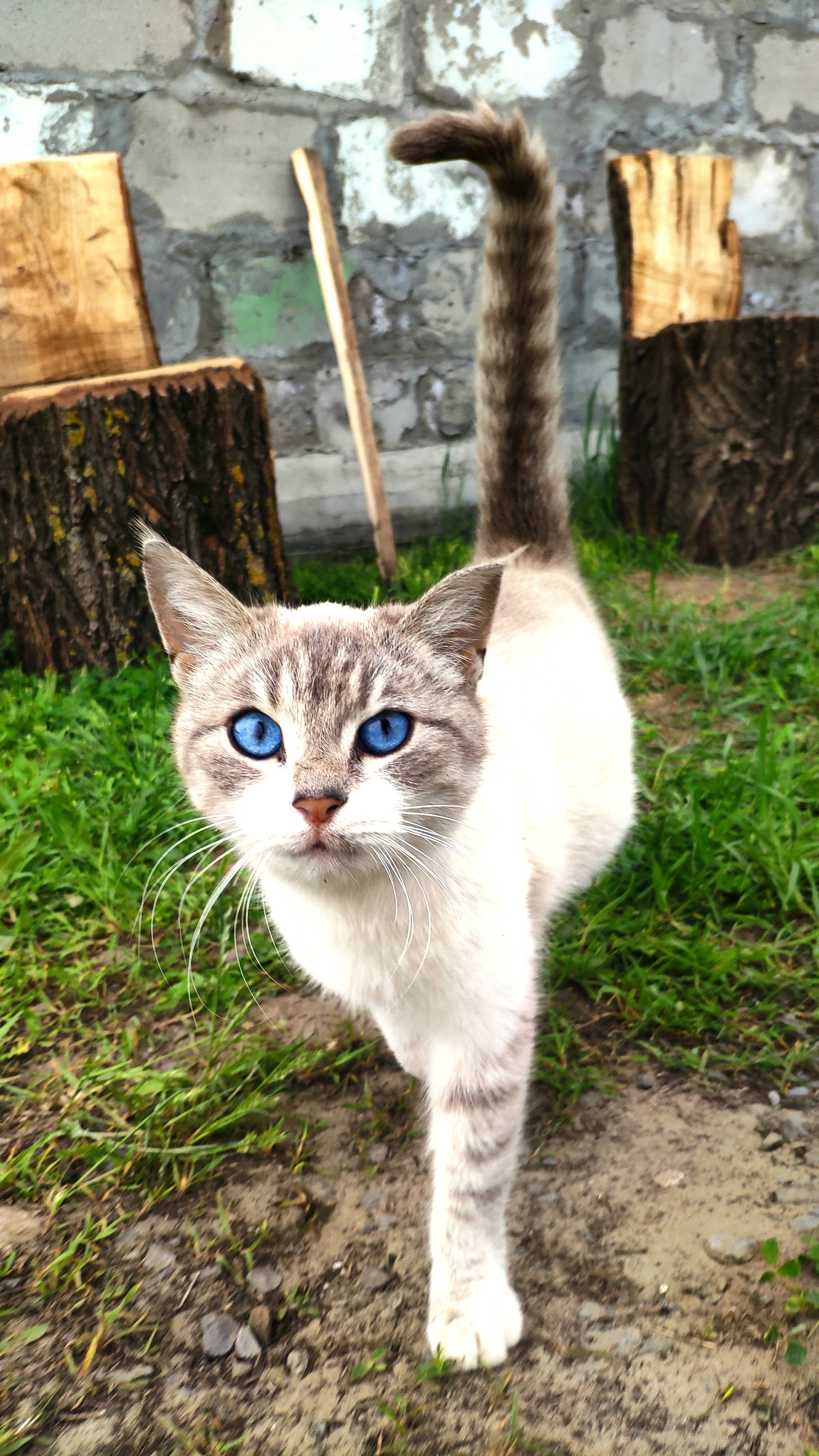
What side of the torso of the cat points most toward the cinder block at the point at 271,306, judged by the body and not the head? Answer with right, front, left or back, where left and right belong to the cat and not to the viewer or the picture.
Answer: back

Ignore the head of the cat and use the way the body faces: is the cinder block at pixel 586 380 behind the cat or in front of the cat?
behind

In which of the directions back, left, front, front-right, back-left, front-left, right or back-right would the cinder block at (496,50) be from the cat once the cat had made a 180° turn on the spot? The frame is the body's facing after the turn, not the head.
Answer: front

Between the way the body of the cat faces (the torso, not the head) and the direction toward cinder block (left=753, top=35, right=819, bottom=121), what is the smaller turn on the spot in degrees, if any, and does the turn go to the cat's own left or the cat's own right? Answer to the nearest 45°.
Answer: approximately 135° to the cat's own left

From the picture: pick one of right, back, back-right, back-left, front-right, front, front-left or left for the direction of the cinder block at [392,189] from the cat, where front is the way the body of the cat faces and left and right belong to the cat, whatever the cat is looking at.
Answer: back

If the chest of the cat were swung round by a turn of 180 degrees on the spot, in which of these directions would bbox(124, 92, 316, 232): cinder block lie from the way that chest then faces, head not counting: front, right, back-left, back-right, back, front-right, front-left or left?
front

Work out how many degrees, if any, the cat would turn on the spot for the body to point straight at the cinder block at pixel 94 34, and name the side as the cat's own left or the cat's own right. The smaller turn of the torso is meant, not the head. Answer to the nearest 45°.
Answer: approximately 180°

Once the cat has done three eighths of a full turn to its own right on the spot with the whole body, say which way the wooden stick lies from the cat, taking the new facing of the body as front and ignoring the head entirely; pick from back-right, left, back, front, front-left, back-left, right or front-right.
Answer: front-right

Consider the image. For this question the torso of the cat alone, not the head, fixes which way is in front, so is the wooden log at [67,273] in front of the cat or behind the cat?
behind

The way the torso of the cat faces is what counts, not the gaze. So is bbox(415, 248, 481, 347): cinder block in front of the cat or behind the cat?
behind

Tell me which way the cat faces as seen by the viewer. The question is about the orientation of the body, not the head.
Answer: toward the camera

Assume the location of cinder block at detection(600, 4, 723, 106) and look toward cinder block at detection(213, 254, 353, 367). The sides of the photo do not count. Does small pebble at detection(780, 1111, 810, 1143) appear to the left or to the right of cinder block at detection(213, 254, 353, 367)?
left
